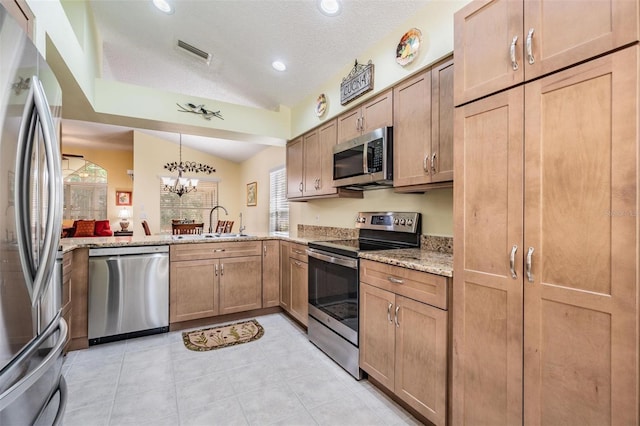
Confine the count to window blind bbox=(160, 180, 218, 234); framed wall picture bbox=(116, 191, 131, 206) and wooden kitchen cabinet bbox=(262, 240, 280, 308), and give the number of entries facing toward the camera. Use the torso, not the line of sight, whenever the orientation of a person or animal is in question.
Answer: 3

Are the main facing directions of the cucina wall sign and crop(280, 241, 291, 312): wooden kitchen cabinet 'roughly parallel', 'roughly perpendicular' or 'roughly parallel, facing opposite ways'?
roughly parallel

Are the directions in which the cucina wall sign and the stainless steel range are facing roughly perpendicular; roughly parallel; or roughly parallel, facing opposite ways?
roughly parallel

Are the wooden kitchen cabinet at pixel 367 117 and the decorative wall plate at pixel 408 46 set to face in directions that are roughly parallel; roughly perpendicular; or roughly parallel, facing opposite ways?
roughly parallel

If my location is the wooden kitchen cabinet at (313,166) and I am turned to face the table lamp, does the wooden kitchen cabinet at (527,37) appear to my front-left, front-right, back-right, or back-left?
back-left

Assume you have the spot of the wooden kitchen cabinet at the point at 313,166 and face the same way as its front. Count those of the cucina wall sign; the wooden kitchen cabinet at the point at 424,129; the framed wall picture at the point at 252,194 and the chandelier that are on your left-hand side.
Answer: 2

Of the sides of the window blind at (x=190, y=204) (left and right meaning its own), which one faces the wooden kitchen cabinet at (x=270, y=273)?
front

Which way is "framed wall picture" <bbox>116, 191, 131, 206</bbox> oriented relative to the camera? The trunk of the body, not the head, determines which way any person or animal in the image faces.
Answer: toward the camera

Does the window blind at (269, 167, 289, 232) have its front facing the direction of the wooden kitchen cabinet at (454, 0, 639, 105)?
no

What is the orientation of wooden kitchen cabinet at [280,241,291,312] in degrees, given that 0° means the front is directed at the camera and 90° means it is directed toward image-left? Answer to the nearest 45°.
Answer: approximately 45°

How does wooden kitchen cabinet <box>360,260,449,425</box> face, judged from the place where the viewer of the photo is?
facing the viewer and to the left of the viewer

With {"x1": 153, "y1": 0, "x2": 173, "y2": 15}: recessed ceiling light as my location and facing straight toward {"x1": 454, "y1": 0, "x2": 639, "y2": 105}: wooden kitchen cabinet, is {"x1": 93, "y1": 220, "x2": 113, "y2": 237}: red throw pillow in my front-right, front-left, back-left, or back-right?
back-left

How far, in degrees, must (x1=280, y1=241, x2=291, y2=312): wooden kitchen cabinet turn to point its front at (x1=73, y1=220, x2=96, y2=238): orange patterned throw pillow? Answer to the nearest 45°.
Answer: approximately 90° to its right

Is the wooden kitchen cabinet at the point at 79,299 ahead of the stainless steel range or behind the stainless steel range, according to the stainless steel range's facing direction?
ahead

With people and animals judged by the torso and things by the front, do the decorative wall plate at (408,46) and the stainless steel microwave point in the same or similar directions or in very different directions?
same or similar directions
